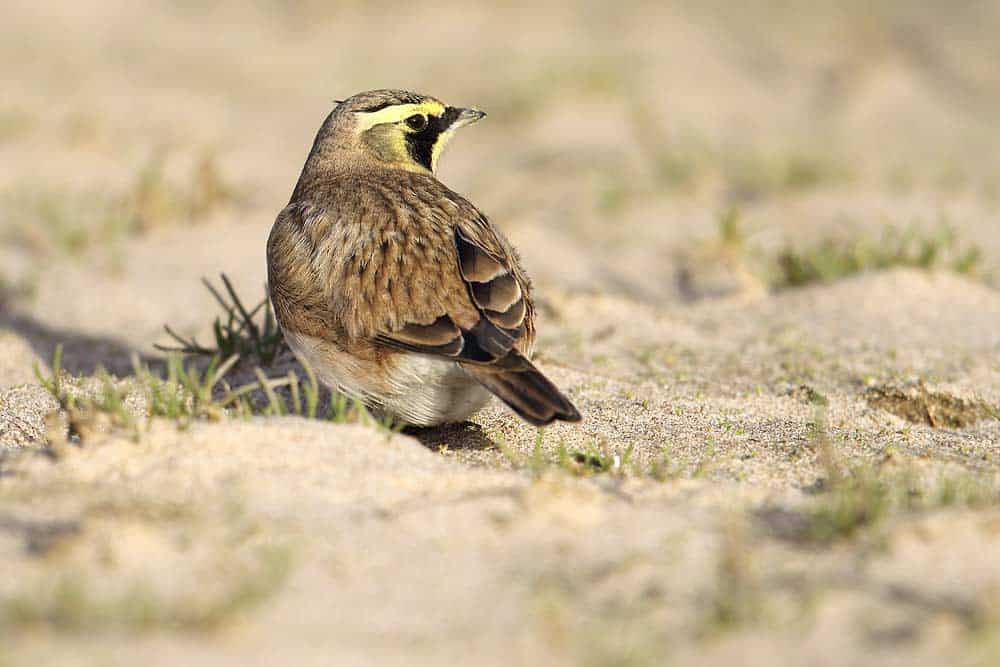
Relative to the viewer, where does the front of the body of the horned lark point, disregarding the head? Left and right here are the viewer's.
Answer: facing away from the viewer and to the left of the viewer
